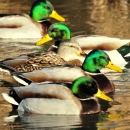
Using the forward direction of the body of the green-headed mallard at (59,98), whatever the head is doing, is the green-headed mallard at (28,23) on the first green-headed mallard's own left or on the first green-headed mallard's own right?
on the first green-headed mallard's own left

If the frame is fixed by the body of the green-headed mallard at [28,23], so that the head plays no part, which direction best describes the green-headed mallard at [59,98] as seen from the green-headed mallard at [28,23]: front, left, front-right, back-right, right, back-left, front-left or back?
right

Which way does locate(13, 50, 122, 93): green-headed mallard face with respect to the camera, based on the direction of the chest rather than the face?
to the viewer's right

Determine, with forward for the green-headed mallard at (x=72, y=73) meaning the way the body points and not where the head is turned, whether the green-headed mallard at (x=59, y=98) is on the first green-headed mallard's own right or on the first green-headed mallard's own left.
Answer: on the first green-headed mallard's own right

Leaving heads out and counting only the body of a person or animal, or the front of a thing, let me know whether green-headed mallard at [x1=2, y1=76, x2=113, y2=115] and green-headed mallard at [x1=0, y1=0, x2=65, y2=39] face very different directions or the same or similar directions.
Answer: same or similar directions

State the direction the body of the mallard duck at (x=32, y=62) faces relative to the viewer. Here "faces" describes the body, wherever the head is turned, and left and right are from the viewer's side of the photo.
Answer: facing to the right of the viewer

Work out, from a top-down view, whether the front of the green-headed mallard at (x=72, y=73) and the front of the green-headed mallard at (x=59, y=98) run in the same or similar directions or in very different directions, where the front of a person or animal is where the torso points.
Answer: same or similar directions

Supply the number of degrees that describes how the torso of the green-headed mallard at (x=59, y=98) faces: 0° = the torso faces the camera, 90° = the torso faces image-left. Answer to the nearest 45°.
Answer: approximately 270°

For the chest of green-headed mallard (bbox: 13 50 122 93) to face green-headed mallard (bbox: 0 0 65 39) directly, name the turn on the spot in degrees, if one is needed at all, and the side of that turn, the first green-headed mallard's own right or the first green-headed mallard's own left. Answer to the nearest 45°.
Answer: approximately 90° to the first green-headed mallard's own left

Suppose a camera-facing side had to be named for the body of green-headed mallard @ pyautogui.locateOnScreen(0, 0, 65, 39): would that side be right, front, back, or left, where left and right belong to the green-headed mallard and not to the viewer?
right
